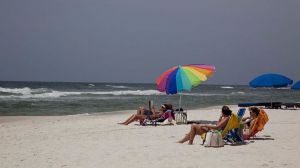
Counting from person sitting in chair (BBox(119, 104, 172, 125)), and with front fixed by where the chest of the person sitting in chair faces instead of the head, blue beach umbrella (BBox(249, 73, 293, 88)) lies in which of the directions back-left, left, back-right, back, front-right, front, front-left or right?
back-right

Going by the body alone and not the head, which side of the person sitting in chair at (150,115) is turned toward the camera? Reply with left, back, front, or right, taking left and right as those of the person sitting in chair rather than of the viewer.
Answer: left

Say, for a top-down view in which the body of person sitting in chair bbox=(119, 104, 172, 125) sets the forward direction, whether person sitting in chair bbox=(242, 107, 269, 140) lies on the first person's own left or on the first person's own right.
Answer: on the first person's own left

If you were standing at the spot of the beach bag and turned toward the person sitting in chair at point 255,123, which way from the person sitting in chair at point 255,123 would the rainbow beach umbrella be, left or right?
left
